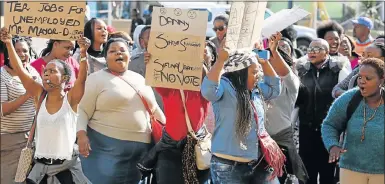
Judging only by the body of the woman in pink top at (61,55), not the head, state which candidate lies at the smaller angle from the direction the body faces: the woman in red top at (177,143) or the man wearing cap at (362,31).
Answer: the woman in red top

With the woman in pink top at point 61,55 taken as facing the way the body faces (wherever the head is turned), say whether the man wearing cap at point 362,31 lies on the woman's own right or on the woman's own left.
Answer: on the woman's own left

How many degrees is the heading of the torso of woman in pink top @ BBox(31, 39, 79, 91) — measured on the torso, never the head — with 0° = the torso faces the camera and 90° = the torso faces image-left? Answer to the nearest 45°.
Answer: approximately 315°

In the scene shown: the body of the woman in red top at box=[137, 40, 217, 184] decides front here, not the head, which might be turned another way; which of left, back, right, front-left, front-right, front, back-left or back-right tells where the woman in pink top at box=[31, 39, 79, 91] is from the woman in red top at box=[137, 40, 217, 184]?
back-right

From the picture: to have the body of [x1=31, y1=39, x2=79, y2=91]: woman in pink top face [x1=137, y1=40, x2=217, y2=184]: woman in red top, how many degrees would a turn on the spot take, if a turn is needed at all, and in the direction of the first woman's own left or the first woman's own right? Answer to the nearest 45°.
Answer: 0° — they already face them

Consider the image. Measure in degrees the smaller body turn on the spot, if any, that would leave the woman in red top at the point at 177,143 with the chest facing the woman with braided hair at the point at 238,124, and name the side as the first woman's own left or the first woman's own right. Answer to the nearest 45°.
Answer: approximately 45° to the first woman's own left

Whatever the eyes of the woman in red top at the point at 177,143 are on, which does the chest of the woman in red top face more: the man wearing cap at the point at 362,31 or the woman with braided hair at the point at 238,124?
the woman with braided hair

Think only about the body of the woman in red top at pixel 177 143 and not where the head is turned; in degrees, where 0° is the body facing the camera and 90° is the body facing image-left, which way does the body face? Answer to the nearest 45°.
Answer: approximately 0°

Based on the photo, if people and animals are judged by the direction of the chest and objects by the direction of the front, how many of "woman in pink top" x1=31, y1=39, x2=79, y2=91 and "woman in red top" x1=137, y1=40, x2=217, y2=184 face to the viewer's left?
0

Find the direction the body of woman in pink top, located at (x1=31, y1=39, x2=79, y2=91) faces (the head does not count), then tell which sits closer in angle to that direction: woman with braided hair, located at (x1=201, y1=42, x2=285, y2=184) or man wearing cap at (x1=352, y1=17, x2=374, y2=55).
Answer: the woman with braided hair
